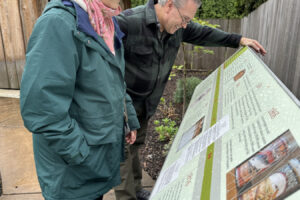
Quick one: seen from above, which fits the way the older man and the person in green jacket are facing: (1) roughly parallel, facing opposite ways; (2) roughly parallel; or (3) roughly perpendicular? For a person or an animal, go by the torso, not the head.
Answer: roughly parallel

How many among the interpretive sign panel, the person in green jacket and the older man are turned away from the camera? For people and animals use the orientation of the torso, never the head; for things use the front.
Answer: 0

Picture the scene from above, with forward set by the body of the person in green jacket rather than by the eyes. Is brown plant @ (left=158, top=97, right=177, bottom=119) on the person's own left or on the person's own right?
on the person's own left

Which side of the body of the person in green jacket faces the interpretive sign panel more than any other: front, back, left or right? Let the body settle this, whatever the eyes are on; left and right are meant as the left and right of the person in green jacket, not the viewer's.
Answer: front

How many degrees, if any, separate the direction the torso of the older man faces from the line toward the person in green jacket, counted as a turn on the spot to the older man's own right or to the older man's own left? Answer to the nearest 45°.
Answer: approximately 45° to the older man's own right

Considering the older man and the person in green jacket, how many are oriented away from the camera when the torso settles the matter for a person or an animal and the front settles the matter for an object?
0

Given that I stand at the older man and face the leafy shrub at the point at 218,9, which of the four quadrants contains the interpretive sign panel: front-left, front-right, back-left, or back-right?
back-right
